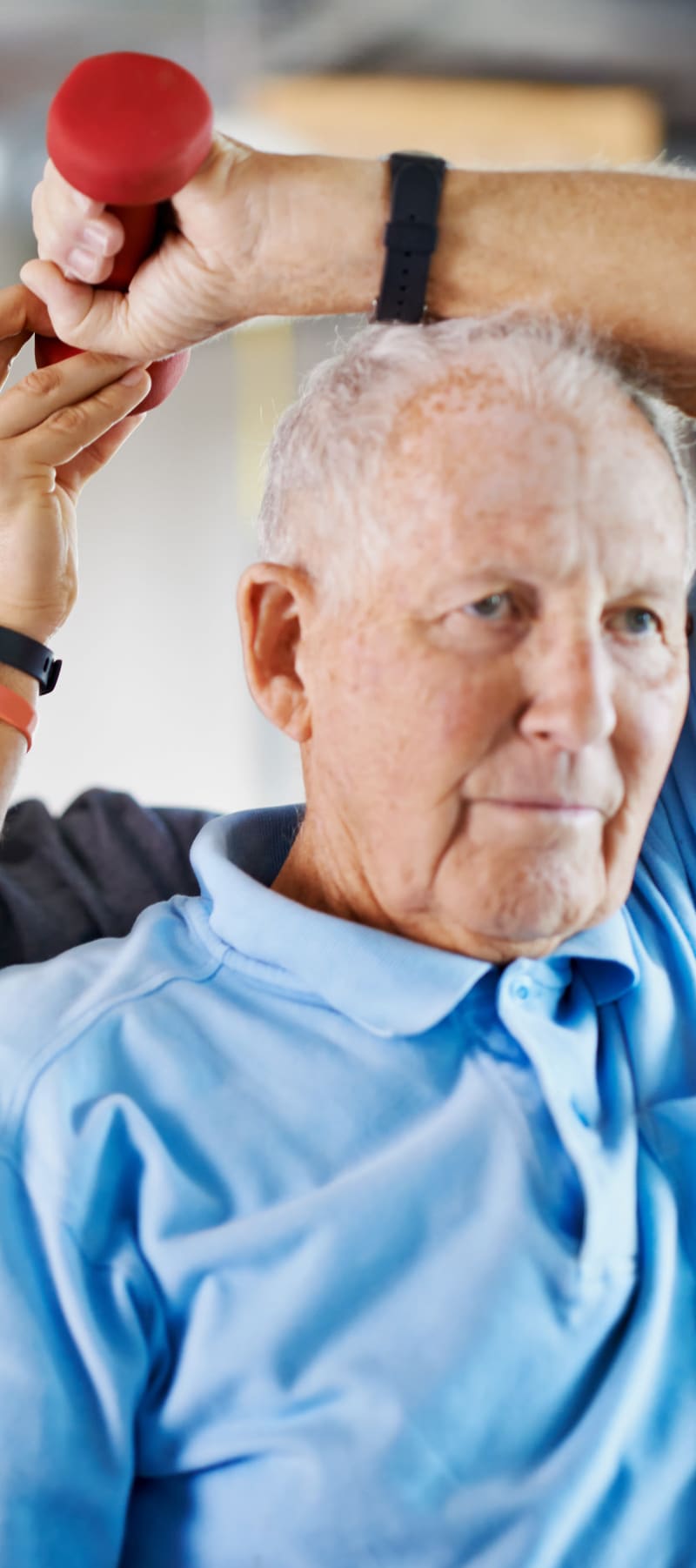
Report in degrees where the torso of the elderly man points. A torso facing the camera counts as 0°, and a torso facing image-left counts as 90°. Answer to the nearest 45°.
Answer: approximately 315°

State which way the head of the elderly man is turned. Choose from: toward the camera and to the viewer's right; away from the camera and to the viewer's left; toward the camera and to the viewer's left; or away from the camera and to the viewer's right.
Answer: toward the camera and to the viewer's right

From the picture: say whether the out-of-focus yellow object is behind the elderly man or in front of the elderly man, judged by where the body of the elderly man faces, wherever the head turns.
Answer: behind
